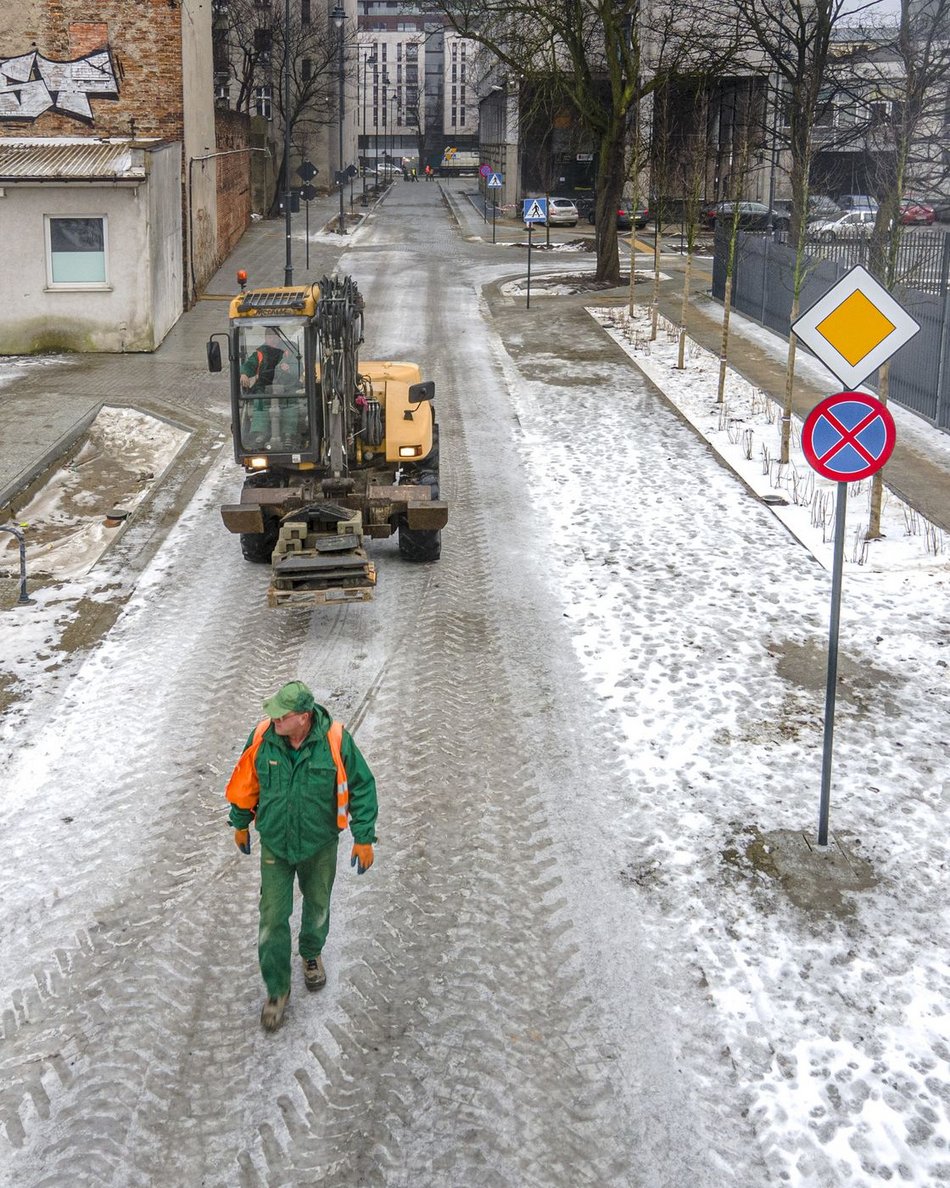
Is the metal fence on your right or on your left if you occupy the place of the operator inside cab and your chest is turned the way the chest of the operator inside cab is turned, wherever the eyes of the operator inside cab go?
on your left

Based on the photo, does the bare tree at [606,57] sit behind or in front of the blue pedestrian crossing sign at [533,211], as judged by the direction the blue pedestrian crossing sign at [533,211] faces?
behind

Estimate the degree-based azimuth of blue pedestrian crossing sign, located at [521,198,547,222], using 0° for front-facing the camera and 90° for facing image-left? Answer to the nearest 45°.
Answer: approximately 0°

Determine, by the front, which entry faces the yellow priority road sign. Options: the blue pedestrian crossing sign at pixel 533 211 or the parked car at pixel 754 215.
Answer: the blue pedestrian crossing sign

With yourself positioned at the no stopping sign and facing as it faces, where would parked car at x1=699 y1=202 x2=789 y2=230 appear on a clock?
The parked car is roughly at 6 o'clock from the no stopping sign.

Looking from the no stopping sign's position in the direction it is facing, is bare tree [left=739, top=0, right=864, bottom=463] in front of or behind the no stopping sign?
behind

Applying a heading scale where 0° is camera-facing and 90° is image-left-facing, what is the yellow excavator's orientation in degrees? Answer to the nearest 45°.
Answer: approximately 0°

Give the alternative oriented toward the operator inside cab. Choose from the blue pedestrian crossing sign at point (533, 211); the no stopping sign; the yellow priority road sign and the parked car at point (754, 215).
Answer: the blue pedestrian crossing sign

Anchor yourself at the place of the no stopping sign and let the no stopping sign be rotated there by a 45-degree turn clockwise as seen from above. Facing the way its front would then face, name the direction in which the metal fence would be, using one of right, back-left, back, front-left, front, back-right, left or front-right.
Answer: back-right

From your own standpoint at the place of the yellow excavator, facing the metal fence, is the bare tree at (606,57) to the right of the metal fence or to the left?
left
